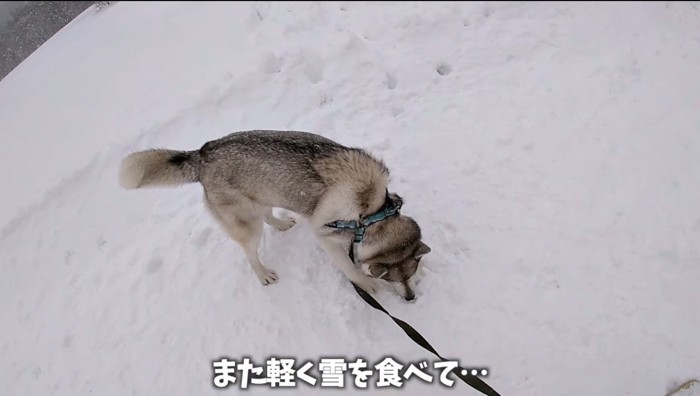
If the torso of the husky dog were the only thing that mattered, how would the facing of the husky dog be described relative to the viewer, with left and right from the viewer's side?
facing the viewer and to the right of the viewer
